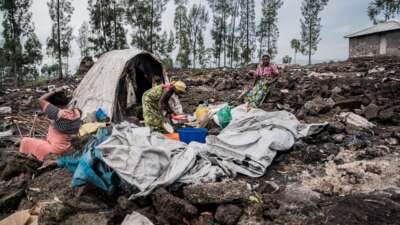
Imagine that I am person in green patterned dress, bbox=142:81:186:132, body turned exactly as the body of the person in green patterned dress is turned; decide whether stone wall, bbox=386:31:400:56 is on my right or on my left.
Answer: on my left

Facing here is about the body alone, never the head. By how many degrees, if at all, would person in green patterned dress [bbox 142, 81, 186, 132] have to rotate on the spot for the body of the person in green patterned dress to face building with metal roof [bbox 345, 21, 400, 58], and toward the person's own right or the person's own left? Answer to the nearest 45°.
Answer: approximately 45° to the person's own left

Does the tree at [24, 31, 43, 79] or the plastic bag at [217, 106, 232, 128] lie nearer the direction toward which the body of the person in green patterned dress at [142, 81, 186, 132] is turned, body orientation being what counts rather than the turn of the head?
the plastic bag

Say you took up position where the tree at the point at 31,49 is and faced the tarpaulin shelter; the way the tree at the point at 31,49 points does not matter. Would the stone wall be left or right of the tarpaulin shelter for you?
left

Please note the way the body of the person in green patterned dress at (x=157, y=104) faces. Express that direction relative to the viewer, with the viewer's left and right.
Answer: facing to the right of the viewer

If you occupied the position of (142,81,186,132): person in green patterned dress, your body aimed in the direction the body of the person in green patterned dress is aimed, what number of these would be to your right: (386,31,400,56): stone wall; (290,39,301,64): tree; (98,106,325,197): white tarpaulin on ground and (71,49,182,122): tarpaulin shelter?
1

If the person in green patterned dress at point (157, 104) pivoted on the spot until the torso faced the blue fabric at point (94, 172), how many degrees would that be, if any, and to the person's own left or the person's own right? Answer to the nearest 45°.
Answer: approximately 90° to the person's own right

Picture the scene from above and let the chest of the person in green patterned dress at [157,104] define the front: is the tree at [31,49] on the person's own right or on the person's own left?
on the person's own left

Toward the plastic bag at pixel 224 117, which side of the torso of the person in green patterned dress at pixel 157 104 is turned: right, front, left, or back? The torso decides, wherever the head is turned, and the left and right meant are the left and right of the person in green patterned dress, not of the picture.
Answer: front
